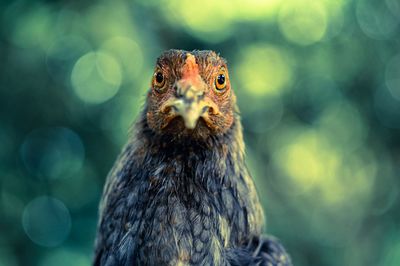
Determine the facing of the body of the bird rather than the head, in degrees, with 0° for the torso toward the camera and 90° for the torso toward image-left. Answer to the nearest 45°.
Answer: approximately 0°
